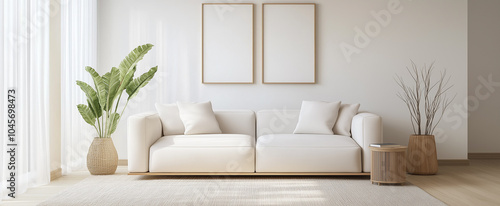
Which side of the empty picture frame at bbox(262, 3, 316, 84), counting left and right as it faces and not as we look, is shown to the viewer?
front

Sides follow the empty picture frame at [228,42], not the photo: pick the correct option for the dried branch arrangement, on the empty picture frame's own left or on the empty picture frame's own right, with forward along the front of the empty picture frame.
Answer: on the empty picture frame's own left

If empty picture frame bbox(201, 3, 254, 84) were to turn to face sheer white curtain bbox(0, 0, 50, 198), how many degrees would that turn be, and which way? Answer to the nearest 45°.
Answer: approximately 45° to its right

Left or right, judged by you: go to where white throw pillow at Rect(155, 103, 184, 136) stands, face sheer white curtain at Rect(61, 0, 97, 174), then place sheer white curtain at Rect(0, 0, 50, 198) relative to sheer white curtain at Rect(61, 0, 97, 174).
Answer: left

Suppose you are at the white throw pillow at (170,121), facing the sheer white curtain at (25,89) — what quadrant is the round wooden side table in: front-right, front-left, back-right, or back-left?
back-left

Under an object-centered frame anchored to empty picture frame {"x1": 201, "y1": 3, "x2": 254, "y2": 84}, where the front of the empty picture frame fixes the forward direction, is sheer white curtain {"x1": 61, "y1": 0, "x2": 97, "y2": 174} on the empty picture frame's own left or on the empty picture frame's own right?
on the empty picture frame's own right

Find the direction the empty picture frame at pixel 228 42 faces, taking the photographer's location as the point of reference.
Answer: facing the viewer

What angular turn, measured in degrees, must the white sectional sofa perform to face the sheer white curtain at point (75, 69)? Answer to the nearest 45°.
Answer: approximately 90° to its right

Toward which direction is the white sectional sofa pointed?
toward the camera
